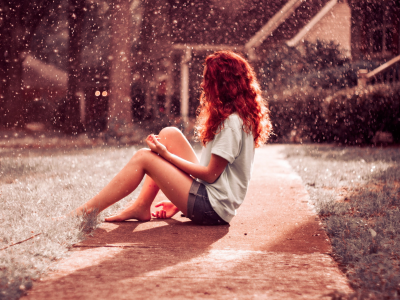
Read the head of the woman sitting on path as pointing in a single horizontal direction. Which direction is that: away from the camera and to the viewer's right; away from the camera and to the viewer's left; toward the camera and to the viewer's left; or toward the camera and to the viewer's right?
away from the camera and to the viewer's left

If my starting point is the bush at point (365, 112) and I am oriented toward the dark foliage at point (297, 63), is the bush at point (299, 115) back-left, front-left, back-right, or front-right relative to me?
front-left

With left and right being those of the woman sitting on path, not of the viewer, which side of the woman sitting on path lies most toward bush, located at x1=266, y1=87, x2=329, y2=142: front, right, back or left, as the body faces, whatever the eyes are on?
right

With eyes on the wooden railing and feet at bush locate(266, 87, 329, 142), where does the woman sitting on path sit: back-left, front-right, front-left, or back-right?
back-right

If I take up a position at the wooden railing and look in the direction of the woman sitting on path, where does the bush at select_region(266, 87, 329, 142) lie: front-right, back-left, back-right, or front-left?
front-right

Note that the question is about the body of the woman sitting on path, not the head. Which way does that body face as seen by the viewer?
to the viewer's left

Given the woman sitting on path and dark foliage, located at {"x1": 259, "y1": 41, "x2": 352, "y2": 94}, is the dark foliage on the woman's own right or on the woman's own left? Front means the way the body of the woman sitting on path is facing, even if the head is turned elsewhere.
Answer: on the woman's own right
